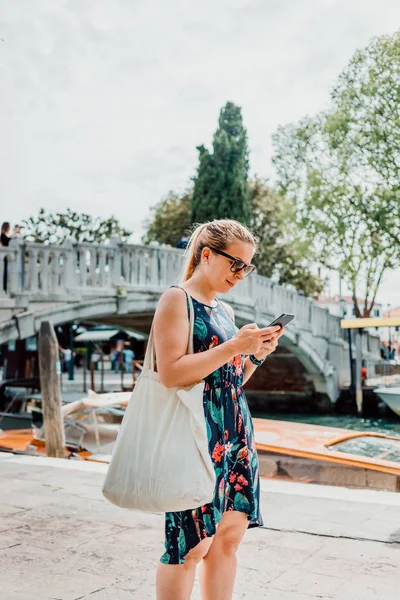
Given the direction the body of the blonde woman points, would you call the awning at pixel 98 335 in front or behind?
behind

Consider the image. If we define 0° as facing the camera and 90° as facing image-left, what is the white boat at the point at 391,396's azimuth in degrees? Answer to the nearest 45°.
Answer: approximately 90°

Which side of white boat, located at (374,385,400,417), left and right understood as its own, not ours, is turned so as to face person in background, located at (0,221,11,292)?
front

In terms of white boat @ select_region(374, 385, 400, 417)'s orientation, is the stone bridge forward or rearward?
forward

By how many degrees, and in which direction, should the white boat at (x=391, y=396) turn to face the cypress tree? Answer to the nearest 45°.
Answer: approximately 90° to its right

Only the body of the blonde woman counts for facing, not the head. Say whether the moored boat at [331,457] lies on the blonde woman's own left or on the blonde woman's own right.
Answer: on the blonde woman's own left

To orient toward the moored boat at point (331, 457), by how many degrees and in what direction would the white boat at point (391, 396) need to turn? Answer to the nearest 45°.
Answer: approximately 90° to its left

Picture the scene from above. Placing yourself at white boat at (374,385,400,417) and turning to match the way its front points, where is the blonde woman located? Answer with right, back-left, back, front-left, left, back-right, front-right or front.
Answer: left

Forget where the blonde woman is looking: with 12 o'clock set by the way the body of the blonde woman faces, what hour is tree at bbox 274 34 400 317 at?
The tree is roughly at 8 o'clock from the blonde woman.

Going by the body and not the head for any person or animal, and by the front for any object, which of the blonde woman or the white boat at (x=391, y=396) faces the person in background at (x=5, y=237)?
the white boat

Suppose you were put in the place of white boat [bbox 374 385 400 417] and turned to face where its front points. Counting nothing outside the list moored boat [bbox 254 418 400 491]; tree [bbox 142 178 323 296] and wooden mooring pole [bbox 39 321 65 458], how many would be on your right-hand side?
1

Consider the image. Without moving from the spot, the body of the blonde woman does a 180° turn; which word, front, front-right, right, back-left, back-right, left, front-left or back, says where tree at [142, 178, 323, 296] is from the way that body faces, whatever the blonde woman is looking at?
front-right

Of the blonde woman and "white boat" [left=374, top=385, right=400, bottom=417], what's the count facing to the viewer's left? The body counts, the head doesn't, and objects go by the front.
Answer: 1

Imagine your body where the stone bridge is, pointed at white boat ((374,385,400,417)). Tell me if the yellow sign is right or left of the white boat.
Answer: left

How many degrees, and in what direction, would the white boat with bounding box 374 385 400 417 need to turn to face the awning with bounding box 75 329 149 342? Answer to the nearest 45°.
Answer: approximately 45° to its right
